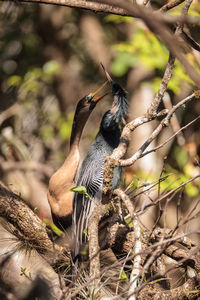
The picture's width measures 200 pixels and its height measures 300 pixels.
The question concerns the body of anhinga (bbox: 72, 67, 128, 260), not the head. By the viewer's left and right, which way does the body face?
facing away from the viewer and to the right of the viewer
